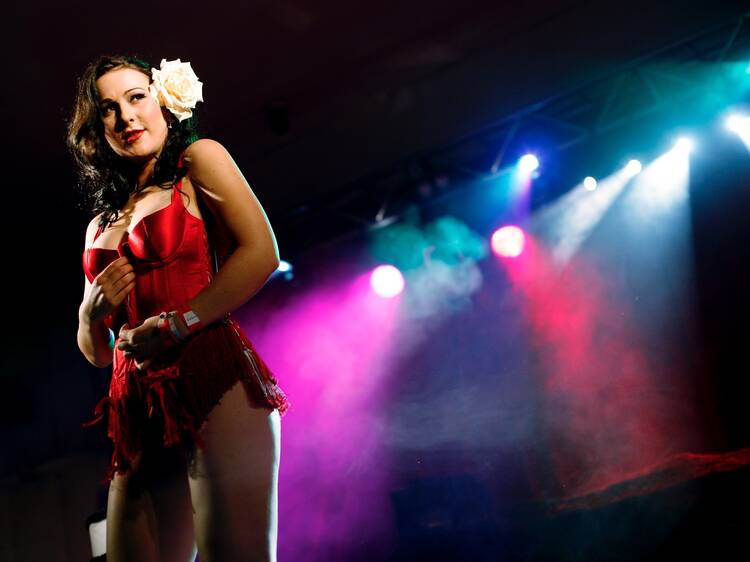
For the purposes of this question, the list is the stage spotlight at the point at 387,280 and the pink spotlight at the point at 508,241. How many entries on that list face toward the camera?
2

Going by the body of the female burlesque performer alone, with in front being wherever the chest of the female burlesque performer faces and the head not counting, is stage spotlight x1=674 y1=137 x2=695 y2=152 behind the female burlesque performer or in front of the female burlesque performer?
behind

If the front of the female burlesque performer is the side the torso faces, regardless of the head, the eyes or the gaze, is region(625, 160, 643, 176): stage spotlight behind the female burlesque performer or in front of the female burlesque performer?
behind

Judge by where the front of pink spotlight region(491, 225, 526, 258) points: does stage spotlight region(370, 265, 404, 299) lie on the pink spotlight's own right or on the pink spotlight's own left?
on the pink spotlight's own right

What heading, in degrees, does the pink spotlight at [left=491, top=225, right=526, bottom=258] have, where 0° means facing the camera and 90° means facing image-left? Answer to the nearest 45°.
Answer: approximately 0°

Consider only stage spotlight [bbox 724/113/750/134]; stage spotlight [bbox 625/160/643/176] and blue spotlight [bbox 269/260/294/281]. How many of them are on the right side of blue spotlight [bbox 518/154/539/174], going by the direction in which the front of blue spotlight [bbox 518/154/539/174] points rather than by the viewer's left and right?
1

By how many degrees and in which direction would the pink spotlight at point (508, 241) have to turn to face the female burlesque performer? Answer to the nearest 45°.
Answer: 0° — it already faces them

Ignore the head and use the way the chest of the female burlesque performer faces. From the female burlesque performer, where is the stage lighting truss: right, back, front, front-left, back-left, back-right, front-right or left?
back

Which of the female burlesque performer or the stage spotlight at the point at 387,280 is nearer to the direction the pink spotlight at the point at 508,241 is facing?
the female burlesque performer
